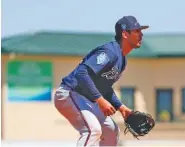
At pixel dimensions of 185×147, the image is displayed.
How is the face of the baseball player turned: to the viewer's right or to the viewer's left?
to the viewer's right

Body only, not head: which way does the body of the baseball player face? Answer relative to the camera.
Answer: to the viewer's right
